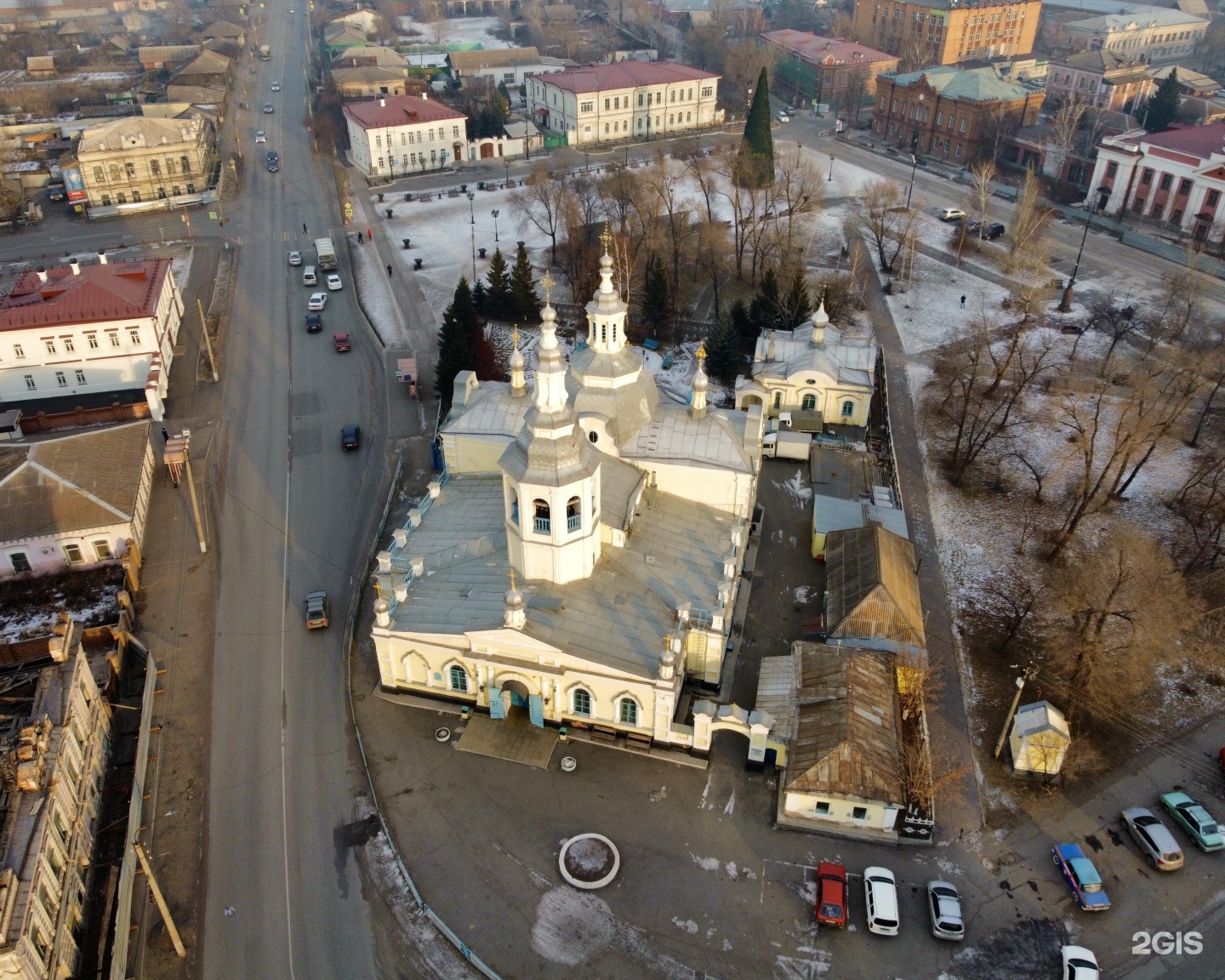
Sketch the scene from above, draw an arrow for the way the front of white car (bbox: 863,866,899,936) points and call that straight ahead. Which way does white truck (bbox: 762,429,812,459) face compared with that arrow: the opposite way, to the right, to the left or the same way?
to the left

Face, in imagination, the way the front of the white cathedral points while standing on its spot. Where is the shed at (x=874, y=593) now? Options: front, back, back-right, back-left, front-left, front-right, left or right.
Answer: left

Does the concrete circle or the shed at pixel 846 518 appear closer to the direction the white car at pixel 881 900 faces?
the shed

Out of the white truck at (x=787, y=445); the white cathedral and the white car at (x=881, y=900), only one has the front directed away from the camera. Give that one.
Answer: the white car

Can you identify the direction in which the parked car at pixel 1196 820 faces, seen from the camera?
facing away from the viewer and to the left of the viewer

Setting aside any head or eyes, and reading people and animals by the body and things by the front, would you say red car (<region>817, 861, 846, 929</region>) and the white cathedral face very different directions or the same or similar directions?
very different directions

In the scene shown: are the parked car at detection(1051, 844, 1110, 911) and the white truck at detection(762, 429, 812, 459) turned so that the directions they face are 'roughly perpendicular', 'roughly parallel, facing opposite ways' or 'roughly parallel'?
roughly perpendicular

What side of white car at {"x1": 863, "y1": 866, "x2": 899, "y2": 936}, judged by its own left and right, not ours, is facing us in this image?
back

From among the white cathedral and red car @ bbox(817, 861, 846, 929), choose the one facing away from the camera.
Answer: the red car

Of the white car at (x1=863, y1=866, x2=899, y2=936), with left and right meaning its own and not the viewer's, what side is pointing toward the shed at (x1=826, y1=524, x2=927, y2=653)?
front

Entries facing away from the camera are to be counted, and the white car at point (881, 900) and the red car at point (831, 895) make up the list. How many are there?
2

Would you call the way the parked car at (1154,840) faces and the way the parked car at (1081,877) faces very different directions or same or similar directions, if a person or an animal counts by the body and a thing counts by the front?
same or similar directions

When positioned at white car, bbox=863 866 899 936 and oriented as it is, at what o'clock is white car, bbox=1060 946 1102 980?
white car, bbox=1060 946 1102 980 is roughly at 3 o'clock from white car, bbox=863 866 899 936.

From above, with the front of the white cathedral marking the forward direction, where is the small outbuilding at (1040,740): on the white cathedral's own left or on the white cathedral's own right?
on the white cathedral's own left

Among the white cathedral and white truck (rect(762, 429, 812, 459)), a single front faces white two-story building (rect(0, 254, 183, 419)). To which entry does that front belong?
the white truck

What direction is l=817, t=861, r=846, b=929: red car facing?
away from the camera

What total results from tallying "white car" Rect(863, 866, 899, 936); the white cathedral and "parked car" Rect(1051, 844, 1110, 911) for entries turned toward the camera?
1

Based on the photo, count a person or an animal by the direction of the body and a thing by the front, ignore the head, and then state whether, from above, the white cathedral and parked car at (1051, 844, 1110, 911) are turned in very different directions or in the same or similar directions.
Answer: very different directions

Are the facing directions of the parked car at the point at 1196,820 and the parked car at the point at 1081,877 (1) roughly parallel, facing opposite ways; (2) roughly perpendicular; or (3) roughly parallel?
roughly parallel

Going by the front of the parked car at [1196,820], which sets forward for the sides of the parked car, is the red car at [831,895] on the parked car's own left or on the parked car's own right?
on the parked car's own left

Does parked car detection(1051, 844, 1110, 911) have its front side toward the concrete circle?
no
